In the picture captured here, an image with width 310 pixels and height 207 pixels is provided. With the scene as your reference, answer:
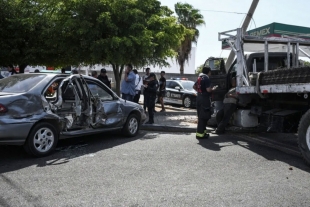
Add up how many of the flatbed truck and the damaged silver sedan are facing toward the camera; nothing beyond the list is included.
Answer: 0

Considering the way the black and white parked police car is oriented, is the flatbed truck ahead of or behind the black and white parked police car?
ahead

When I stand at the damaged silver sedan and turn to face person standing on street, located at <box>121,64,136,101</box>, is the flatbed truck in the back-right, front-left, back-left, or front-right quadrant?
front-right

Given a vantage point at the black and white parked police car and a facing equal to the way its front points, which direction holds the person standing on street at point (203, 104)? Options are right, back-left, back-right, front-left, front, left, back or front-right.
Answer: front-right
